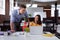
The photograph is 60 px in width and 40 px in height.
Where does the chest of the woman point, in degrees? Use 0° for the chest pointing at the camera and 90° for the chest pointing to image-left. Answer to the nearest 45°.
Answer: approximately 45°

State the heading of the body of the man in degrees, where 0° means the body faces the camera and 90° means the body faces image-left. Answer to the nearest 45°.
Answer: approximately 315°

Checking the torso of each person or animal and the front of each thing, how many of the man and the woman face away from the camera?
0
